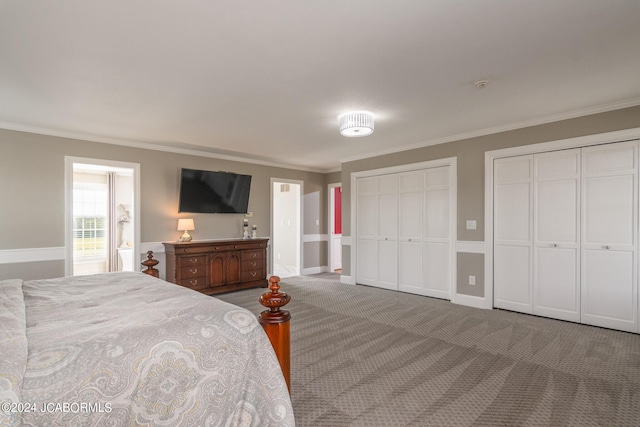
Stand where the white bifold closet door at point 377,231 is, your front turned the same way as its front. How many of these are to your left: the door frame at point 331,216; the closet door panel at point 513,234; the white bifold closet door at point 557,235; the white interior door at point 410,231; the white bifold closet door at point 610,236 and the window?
4

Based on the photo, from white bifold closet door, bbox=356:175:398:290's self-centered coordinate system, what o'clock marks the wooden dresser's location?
The wooden dresser is roughly at 1 o'clock from the white bifold closet door.

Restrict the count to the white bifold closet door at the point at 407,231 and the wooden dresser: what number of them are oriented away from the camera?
0

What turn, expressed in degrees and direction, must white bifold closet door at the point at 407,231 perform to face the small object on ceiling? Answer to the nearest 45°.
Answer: approximately 45° to its left

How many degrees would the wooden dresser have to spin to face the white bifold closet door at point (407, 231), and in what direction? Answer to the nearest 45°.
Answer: approximately 45° to its left

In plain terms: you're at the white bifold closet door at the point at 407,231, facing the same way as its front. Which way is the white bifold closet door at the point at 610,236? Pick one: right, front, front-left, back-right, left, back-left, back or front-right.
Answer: left

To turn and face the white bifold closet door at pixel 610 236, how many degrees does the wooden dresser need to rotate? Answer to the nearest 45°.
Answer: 0° — it already faces it

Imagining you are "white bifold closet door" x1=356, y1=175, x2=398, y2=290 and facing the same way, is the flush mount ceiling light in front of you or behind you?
in front

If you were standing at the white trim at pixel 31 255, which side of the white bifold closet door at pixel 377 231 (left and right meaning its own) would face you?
front

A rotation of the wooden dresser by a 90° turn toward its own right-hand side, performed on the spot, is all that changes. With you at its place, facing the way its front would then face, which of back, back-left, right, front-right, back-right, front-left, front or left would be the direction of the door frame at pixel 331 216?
back

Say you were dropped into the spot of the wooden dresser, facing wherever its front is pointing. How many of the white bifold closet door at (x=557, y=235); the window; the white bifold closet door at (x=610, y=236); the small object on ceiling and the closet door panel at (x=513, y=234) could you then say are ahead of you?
4

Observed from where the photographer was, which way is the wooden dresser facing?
facing the viewer and to the right of the viewer

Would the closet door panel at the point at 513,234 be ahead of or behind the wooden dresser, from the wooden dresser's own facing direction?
ahead

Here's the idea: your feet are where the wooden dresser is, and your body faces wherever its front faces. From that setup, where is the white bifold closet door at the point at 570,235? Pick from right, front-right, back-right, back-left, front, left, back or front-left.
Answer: front

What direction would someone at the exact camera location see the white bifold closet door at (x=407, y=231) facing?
facing the viewer and to the left of the viewer

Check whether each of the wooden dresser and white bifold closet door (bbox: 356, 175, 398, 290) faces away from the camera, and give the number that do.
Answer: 0

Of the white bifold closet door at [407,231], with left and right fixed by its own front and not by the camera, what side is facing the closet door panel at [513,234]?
left
